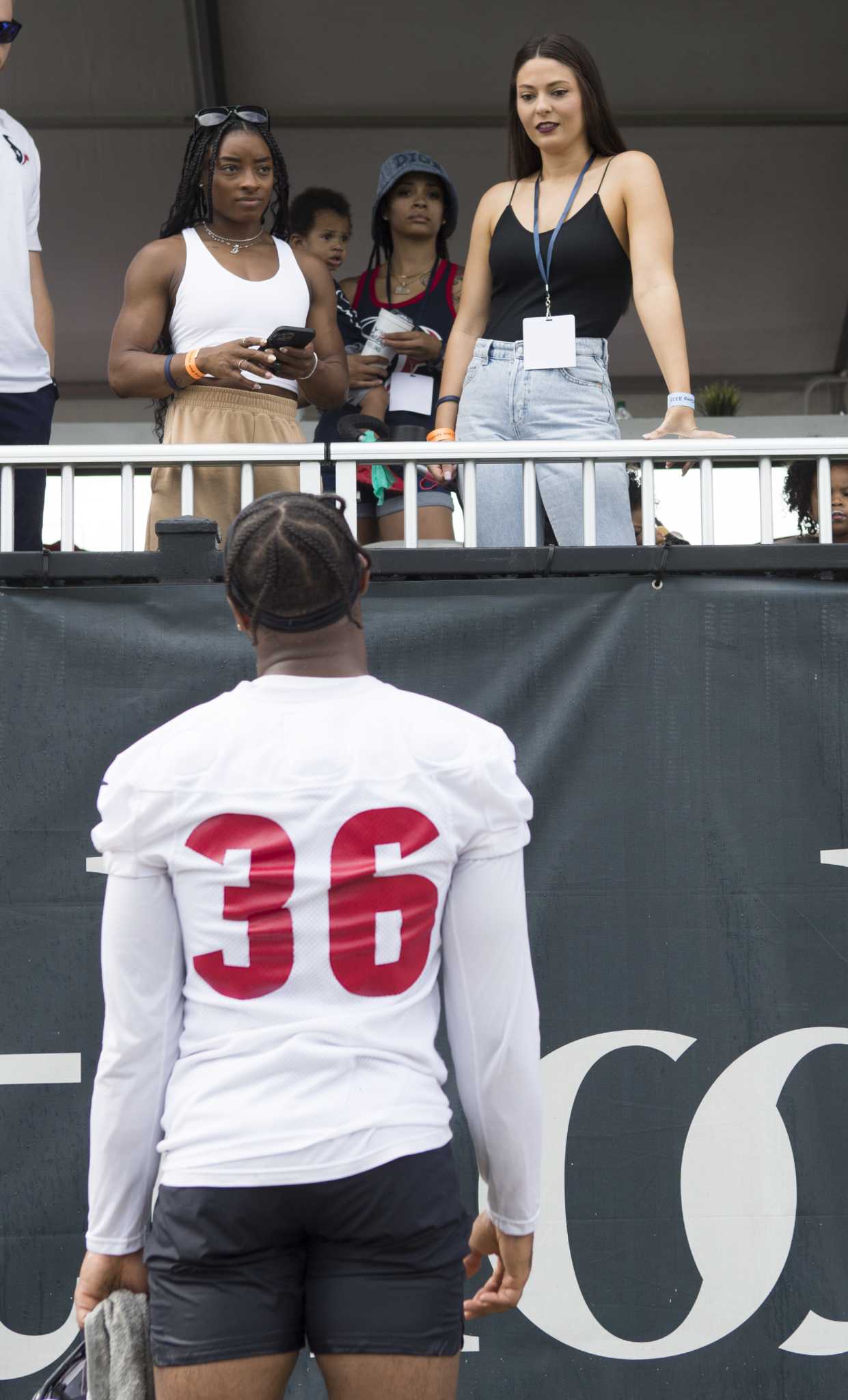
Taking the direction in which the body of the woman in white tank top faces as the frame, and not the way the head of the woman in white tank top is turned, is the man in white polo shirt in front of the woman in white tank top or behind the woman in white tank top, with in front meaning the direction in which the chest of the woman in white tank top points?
behind

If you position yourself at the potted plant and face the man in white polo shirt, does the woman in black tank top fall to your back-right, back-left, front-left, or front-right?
front-left

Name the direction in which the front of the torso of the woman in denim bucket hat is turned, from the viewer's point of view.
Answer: toward the camera

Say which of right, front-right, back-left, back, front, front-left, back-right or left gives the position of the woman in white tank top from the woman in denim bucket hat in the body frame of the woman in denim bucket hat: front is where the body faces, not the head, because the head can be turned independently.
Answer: front-right

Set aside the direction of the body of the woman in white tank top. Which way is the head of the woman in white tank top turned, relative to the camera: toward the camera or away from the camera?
toward the camera

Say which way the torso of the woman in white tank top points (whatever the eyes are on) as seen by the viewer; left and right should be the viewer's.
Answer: facing the viewer and to the right of the viewer

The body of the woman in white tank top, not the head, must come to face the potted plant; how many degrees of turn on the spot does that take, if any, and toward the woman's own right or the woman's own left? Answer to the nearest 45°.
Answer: approximately 90° to the woman's own left

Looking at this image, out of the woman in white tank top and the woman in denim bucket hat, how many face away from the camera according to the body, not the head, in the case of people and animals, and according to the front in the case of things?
0

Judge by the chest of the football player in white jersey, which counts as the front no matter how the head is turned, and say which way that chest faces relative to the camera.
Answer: away from the camera

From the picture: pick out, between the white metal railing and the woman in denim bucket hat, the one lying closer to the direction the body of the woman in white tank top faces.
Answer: the white metal railing

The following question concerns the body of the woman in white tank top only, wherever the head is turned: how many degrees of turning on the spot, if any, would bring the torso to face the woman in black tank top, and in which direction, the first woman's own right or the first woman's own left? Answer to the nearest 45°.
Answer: approximately 45° to the first woman's own left

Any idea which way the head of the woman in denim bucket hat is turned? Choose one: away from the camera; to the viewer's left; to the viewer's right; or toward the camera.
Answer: toward the camera
